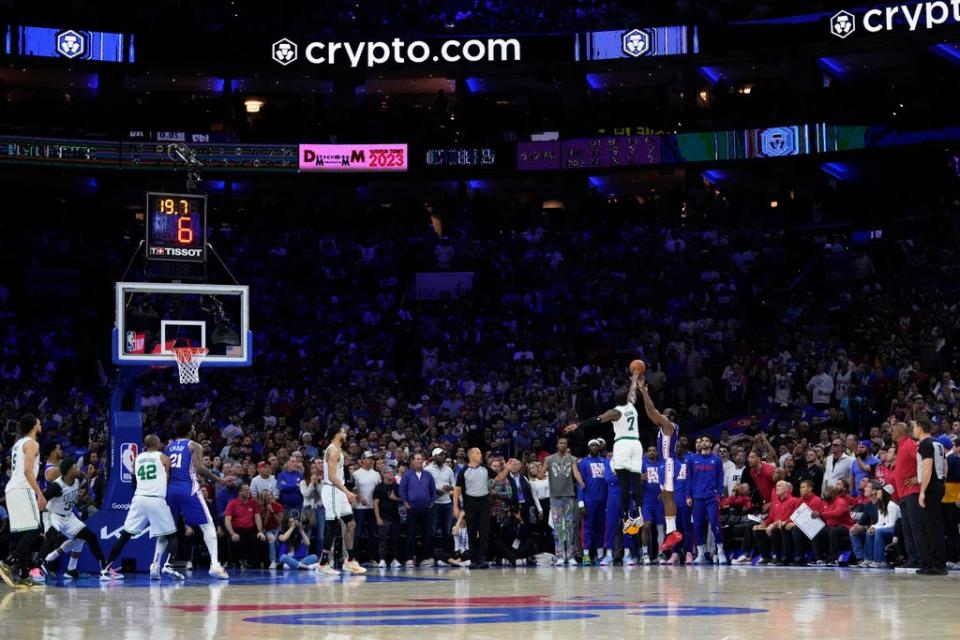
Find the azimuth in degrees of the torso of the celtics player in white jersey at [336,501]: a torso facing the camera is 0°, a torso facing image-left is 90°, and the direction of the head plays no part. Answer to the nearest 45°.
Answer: approximately 270°

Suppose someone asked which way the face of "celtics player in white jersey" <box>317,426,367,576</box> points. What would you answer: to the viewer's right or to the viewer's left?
to the viewer's right

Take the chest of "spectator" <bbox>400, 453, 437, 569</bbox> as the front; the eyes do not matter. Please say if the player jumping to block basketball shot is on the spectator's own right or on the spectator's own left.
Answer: on the spectator's own left

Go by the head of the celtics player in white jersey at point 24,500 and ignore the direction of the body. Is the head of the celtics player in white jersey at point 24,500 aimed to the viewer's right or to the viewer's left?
to the viewer's right

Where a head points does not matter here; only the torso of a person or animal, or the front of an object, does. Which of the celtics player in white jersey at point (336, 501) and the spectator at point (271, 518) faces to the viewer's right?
the celtics player in white jersey

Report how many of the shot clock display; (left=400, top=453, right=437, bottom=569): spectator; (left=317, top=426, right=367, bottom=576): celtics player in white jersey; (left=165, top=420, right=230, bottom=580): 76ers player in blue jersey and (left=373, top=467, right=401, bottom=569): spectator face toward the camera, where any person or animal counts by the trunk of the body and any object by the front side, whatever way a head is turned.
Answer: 3

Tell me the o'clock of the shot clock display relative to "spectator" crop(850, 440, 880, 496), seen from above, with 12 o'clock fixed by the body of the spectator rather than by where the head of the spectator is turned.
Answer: The shot clock display is roughly at 1 o'clock from the spectator.

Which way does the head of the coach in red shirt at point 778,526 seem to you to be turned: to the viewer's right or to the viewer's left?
to the viewer's left

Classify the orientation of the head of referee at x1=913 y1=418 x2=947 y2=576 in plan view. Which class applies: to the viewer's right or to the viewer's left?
to the viewer's left
